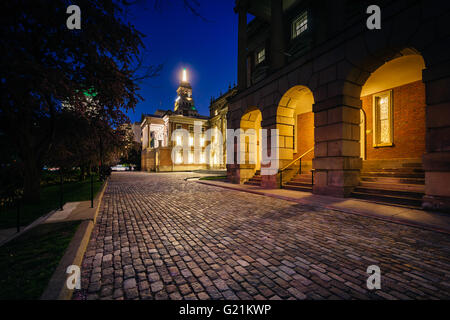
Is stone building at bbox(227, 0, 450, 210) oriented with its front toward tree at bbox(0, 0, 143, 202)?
yes

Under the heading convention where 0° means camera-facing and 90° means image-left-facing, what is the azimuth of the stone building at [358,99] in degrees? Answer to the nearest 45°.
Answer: approximately 45°
